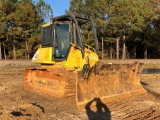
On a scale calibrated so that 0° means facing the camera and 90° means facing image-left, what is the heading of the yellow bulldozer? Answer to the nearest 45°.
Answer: approximately 315°
